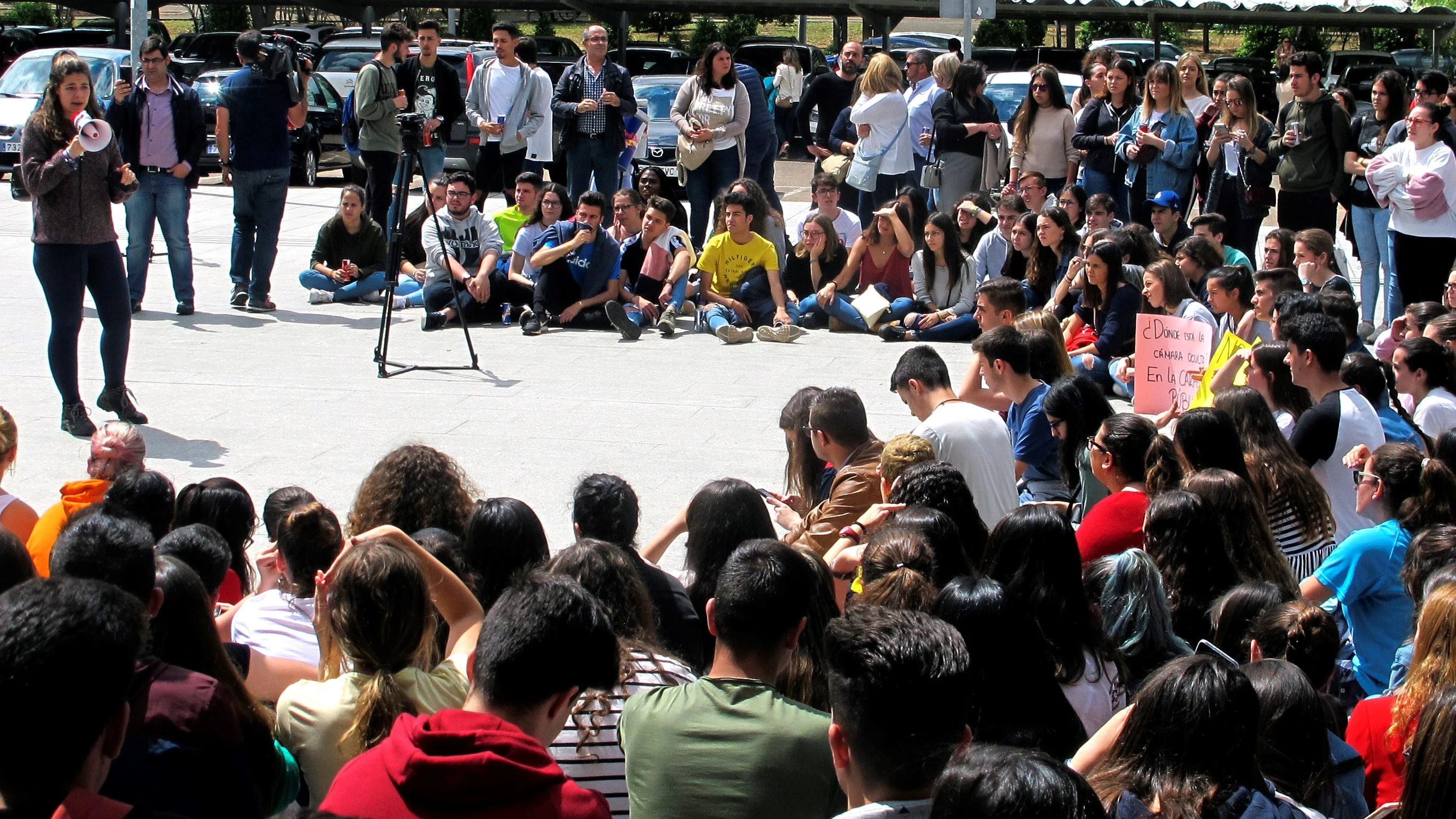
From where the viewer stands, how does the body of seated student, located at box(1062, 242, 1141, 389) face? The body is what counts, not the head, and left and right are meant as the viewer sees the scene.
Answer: facing the viewer and to the left of the viewer

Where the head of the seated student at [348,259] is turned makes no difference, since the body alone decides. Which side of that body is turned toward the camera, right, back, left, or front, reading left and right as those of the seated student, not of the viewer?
front

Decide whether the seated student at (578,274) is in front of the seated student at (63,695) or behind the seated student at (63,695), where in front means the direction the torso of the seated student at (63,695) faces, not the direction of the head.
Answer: in front

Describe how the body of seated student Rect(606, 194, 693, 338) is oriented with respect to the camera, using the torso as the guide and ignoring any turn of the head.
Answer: toward the camera

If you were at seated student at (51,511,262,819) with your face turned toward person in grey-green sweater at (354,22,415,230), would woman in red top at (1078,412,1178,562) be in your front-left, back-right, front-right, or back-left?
front-right

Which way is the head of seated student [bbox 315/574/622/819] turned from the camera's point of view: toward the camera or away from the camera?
away from the camera

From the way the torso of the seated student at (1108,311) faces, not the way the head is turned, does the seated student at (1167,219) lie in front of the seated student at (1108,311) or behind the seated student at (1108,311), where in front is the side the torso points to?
behind

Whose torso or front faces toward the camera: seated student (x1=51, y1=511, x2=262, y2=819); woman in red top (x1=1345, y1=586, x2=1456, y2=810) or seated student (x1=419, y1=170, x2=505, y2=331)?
seated student (x1=419, y1=170, x2=505, y2=331)

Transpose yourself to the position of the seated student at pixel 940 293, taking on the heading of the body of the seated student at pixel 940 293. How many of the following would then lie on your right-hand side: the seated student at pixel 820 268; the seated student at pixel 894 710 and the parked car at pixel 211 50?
2

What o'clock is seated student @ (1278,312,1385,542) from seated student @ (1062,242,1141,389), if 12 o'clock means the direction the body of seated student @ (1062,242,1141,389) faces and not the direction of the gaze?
seated student @ (1278,312,1385,542) is roughly at 10 o'clock from seated student @ (1062,242,1141,389).

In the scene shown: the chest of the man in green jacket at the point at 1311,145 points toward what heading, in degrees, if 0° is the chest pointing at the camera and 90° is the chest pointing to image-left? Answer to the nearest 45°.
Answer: approximately 45°

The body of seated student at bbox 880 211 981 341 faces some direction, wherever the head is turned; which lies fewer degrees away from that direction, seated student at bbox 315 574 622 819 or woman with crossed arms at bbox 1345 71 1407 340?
the seated student

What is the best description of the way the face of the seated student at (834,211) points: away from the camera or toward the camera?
toward the camera

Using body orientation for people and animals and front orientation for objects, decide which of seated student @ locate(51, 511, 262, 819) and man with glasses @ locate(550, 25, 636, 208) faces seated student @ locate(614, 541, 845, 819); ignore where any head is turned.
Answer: the man with glasses

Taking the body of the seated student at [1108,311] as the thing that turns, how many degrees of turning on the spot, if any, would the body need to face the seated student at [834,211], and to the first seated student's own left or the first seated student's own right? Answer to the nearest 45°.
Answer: approximately 90° to the first seated student's own right

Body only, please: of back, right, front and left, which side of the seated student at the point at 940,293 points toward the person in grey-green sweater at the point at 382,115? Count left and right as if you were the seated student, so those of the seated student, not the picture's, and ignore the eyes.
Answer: right

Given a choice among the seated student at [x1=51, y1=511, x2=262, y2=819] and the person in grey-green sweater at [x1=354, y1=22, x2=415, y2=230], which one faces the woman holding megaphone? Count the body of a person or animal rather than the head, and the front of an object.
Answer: the seated student

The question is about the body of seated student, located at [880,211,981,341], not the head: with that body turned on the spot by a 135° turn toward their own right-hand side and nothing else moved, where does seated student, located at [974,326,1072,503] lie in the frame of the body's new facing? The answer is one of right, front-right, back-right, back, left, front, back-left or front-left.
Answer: back

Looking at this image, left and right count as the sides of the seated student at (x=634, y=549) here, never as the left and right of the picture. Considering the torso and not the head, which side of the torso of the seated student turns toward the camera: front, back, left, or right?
back

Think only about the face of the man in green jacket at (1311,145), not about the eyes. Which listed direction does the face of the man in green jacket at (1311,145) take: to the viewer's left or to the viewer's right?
to the viewer's left
